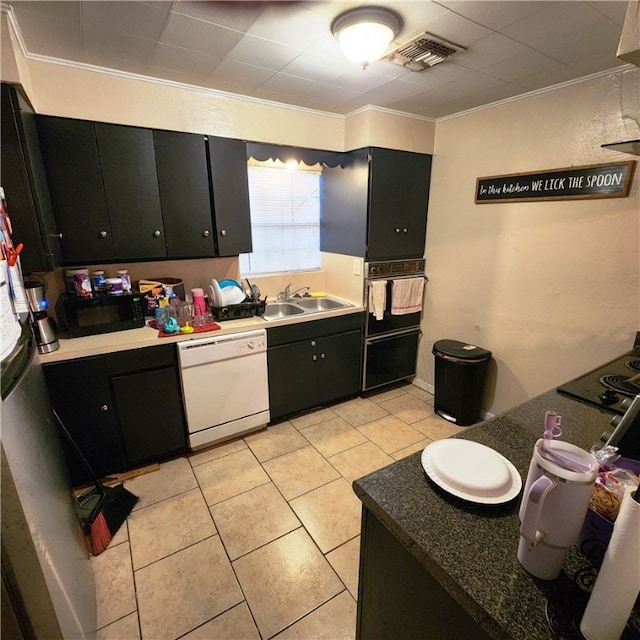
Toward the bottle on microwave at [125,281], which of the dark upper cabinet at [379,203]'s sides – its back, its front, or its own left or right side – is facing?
right

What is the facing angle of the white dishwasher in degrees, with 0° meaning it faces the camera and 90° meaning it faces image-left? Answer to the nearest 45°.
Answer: approximately 315°

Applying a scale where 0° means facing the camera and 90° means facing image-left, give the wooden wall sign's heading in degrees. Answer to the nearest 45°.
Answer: approximately 45°

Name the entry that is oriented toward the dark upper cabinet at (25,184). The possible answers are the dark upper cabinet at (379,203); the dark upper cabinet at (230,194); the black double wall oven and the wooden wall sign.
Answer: the wooden wall sign

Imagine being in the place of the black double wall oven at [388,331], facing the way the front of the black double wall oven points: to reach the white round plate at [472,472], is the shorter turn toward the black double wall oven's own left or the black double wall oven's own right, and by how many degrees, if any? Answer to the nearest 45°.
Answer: approximately 45° to the black double wall oven's own right

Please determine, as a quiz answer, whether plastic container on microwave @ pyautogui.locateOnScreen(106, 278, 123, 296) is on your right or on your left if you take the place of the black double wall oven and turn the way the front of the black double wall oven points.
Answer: on your right
